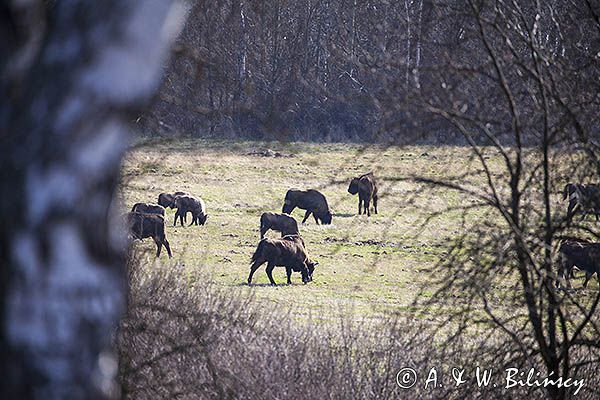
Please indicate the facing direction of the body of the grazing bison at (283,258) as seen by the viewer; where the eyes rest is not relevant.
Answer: to the viewer's right

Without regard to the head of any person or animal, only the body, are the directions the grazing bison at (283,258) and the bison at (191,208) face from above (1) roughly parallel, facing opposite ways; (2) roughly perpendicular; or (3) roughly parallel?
roughly parallel

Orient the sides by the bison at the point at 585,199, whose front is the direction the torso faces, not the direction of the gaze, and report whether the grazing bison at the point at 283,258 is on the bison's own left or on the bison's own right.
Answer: on the bison's own left

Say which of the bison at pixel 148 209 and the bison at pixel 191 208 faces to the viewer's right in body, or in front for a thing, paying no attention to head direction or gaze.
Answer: the bison at pixel 191 208

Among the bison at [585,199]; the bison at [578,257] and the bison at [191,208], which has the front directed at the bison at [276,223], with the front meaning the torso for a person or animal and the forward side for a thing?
the bison at [191,208]

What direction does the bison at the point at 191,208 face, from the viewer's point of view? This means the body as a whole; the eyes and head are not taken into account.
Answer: to the viewer's right

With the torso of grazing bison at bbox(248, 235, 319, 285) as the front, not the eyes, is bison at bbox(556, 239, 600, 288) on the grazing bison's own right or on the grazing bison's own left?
on the grazing bison's own right

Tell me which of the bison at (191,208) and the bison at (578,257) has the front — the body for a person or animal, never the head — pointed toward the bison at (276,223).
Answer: the bison at (191,208)
